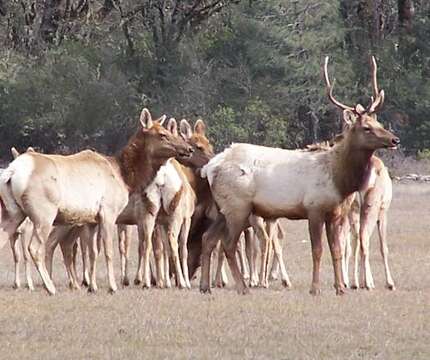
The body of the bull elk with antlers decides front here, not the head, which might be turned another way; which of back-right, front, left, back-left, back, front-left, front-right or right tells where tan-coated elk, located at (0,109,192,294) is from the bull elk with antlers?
back

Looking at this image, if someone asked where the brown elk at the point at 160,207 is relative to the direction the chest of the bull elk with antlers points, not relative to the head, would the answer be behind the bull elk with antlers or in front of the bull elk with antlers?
behind

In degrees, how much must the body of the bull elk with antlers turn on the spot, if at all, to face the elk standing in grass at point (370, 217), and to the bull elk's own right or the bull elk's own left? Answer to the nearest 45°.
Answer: approximately 45° to the bull elk's own left

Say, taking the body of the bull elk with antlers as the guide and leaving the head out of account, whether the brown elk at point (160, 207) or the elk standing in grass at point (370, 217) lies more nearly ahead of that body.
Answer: the elk standing in grass

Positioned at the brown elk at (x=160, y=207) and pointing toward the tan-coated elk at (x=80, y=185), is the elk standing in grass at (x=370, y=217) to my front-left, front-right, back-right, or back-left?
back-left

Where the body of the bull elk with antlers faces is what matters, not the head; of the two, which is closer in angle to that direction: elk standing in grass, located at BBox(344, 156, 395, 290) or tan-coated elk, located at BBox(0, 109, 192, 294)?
the elk standing in grass

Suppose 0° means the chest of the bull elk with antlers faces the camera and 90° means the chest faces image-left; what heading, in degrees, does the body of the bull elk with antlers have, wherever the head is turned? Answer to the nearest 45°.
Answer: approximately 270°
